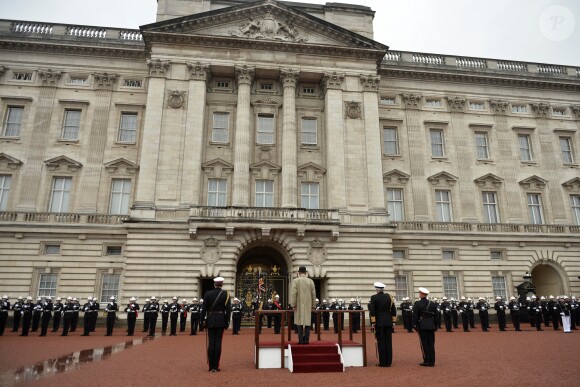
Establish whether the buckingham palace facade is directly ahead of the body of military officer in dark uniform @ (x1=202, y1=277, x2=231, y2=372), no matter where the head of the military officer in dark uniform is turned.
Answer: yes

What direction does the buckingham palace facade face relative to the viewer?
toward the camera

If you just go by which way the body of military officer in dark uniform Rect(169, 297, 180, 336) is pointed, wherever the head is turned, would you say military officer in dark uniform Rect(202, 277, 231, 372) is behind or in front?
in front

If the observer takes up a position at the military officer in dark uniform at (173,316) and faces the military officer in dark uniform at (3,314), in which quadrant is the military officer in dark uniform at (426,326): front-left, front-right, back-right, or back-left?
back-left

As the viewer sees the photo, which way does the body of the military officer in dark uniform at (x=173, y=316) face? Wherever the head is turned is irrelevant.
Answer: toward the camera

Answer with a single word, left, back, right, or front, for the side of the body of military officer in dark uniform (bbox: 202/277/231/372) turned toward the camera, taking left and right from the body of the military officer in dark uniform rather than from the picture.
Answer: back

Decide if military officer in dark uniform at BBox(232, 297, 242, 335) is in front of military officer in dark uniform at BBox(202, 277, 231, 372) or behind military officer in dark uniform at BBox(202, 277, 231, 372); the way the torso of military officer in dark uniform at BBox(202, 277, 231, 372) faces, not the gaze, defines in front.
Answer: in front

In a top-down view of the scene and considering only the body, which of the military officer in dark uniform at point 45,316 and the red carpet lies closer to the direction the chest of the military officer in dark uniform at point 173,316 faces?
the red carpet
